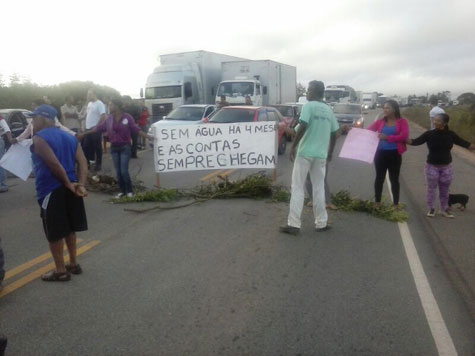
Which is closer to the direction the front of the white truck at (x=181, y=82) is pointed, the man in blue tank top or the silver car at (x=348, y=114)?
the man in blue tank top

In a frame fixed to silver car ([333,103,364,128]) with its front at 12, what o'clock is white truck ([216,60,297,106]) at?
The white truck is roughly at 3 o'clock from the silver car.

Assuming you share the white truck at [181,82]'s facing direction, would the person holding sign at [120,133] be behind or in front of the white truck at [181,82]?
in front

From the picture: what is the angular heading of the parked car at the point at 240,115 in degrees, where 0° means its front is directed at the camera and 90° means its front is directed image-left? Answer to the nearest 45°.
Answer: approximately 45°

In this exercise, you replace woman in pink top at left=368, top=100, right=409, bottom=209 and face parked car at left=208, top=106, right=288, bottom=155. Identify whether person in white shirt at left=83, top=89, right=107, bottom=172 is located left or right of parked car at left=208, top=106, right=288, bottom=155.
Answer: left

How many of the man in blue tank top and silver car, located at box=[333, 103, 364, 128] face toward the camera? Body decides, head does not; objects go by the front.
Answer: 1

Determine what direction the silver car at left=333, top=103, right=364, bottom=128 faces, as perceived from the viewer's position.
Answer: facing the viewer

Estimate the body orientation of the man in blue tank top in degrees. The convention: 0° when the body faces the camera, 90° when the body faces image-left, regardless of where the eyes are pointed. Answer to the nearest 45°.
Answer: approximately 135°

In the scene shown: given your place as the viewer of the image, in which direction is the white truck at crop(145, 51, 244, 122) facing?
facing the viewer and to the left of the viewer

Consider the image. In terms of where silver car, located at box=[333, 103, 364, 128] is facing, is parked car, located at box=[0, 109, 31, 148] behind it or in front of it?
in front

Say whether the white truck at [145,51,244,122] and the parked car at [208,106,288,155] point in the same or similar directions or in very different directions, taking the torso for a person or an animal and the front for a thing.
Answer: same or similar directions
